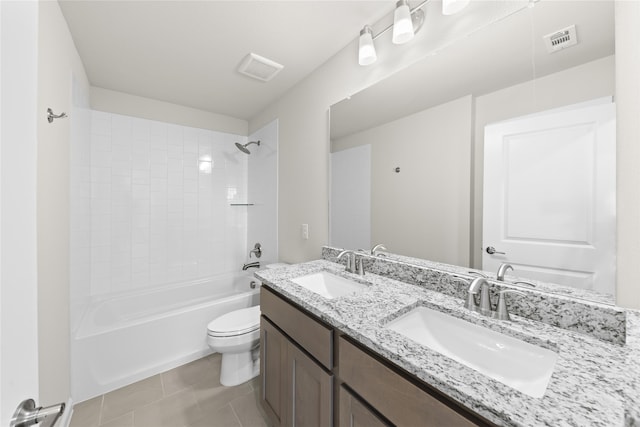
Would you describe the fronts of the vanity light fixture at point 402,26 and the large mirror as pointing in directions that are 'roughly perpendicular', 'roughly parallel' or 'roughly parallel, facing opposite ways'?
roughly parallel

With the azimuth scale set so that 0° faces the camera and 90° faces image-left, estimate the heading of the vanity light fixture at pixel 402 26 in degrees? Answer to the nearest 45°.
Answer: approximately 45°

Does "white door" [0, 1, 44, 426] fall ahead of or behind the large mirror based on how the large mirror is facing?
ahead

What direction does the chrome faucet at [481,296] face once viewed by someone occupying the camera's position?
facing the viewer and to the left of the viewer

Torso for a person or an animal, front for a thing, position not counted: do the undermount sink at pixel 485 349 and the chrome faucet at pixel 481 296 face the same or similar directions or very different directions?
same or similar directions

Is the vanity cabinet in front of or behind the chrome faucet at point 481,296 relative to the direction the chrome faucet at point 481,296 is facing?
in front

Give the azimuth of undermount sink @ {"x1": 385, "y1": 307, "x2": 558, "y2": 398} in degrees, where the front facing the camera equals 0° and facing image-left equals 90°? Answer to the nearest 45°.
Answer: approximately 45°

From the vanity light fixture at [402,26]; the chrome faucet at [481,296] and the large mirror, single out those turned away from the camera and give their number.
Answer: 0

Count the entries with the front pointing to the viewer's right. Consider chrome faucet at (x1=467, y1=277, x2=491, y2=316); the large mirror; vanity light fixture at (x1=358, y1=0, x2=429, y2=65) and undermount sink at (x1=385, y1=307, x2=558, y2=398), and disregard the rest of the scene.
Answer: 0

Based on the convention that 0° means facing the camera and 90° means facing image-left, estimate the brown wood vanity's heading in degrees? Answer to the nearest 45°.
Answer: approximately 45°
